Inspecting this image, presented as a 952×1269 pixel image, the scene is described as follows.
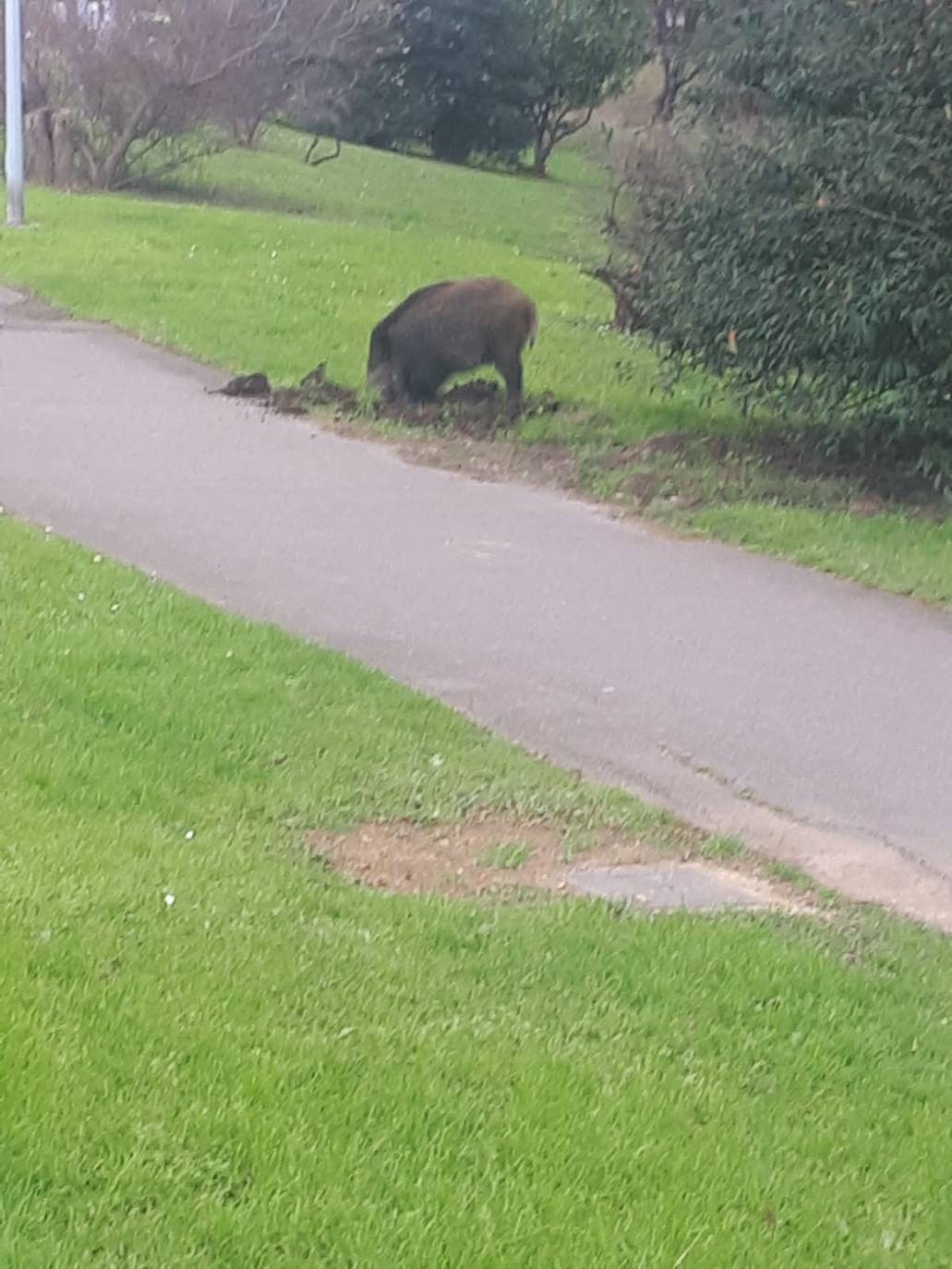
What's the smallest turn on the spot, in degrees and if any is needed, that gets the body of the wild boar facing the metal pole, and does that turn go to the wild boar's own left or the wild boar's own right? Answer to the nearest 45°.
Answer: approximately 45° to the wild boar's own right

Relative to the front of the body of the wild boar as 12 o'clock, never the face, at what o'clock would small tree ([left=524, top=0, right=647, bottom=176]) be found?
The small tree is roughly at 3 o'clock from the wild boar.

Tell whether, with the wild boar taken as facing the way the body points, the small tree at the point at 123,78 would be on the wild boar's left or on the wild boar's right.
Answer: on the wild boar's right

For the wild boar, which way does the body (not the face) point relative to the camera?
to the viewer's left

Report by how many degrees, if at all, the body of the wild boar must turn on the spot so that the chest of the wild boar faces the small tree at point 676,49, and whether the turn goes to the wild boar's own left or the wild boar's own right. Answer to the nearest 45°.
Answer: approximately 135° to the wild boar's own right

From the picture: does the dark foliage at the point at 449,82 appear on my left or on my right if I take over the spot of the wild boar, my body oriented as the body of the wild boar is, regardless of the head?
on my right
